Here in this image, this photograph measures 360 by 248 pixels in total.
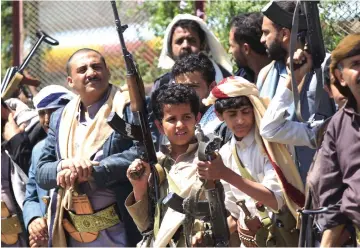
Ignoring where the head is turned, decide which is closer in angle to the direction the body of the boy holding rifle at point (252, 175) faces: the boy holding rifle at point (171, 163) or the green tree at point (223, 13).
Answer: the boy holding rifle

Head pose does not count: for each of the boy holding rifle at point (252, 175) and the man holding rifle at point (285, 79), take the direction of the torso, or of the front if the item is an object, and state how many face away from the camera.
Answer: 0

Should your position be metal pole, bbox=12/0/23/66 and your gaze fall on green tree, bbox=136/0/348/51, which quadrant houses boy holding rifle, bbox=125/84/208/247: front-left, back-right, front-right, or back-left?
front-right

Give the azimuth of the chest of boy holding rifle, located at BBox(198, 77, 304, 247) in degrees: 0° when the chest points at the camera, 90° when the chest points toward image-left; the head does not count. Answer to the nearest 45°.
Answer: approximately 45°

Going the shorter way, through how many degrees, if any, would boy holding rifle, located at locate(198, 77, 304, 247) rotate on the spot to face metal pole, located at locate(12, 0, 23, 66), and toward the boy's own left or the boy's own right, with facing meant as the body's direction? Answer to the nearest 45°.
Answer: approximately 90° to the boy's own right

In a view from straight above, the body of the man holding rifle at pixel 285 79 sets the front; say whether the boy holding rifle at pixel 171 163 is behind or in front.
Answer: in front

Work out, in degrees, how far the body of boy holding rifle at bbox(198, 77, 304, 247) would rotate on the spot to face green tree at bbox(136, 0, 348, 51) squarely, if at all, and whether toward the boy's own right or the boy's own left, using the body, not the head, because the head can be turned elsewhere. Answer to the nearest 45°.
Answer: approximately 135° to the boy's own right

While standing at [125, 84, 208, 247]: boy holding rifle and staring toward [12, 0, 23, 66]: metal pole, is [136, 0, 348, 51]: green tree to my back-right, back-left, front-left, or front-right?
front-right

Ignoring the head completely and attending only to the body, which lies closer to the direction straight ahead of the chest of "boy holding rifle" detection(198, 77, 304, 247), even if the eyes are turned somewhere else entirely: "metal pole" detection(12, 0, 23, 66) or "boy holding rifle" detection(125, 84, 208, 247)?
the boy holding rifle

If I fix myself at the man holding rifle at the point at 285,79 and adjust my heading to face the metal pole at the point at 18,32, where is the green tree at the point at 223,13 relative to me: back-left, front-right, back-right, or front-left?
front-right

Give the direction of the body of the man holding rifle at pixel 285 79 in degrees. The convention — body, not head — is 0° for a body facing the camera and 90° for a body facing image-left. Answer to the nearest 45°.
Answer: approximately 45°
